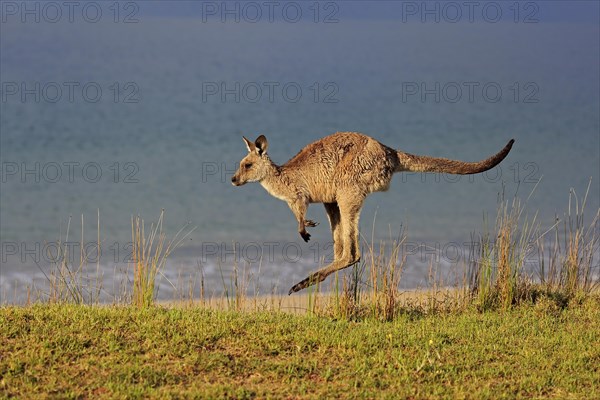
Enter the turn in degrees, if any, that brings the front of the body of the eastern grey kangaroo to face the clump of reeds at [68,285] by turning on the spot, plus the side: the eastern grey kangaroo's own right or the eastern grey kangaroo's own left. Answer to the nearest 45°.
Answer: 0° — it already faces it

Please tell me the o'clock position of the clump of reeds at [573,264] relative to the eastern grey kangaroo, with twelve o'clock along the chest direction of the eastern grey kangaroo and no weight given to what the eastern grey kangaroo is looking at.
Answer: The clump of reeds is roughly at 5 o'clock from the eastern grey kangaroo.

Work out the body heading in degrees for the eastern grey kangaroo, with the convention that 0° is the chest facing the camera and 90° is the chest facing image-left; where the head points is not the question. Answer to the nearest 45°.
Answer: approximately 90°
